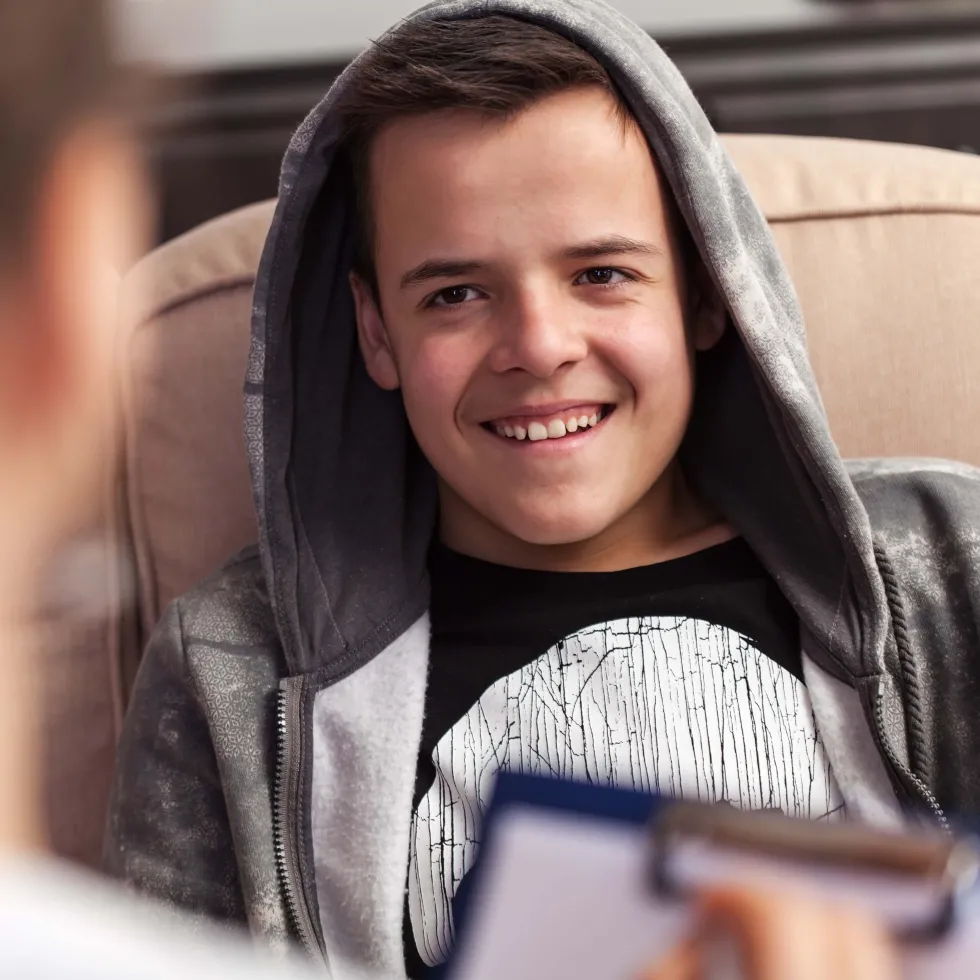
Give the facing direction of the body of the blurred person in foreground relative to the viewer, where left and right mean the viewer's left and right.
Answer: facing away from the viewer and to the right of the viewer

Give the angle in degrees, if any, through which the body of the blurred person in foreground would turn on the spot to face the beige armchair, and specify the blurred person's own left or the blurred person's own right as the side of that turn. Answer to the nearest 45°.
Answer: approximately 45° to the blurred person's own left

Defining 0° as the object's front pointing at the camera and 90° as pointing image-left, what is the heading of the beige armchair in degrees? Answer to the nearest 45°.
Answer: approximately 0°

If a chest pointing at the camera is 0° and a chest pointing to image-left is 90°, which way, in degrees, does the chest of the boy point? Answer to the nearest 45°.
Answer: approximately 0°

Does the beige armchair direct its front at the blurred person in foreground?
yes

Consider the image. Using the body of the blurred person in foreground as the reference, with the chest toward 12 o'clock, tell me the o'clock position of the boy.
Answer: The boy is roughly at 11 o'clock from the blurred person in foreground.
